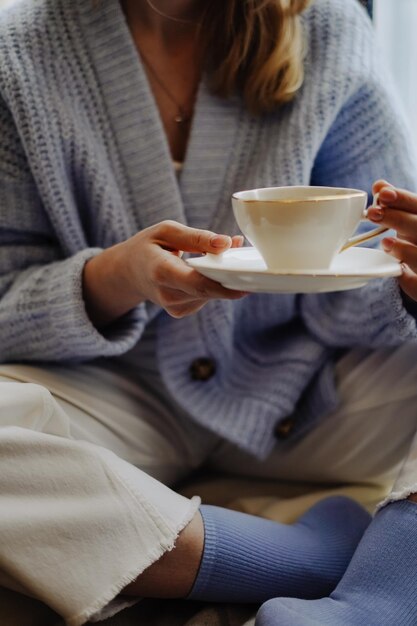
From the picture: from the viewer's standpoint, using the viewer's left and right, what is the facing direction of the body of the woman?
facing the viewer
